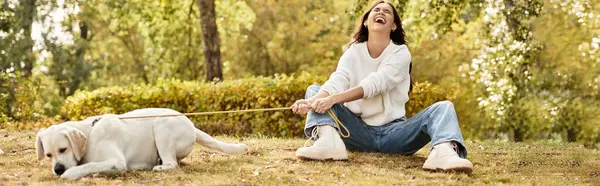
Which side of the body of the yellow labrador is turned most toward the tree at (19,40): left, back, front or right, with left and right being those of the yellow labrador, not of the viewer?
right

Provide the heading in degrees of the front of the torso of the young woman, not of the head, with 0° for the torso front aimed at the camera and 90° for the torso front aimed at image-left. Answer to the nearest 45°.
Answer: approximately 0°

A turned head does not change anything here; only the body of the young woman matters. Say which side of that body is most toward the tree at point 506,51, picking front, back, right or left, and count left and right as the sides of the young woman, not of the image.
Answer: back

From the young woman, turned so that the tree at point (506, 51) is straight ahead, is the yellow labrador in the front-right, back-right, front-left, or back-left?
back-left

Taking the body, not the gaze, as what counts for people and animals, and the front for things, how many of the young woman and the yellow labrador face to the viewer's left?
1

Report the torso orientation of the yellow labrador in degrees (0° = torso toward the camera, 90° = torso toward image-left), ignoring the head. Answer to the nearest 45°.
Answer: approximately 90°
